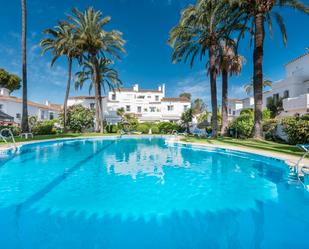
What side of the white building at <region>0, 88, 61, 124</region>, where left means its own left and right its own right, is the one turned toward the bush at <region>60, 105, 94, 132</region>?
front

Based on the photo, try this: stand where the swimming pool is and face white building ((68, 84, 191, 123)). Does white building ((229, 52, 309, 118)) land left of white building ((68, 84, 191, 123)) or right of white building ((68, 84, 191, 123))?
right

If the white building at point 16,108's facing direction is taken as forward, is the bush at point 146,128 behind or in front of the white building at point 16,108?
in front

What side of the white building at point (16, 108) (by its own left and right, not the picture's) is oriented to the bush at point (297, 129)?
front

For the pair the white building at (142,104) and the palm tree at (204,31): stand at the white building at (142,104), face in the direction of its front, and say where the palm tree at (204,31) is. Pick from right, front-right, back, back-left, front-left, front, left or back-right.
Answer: front

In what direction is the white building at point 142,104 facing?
toward the camera

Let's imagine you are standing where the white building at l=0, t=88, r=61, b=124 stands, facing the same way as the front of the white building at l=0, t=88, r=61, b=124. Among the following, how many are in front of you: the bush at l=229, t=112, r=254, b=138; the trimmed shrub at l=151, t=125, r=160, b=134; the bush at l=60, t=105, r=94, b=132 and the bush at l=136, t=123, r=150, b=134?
4

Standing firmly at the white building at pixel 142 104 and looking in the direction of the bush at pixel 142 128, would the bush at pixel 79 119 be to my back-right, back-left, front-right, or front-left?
front-right

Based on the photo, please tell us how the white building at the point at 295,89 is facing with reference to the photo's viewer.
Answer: facing the viewer and to the left of the viewer

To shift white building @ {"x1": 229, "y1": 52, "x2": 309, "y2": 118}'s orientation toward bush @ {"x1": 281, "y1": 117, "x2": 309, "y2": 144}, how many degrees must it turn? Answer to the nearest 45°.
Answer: approximately 45° to its left

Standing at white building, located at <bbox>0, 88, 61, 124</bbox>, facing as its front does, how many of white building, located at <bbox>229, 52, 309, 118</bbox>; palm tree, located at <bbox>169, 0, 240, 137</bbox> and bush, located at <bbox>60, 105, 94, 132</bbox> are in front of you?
3

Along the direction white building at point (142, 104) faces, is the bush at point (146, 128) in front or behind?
in front

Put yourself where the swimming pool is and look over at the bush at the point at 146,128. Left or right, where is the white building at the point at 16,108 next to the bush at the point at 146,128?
left

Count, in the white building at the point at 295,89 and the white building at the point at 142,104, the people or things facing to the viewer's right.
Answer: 0

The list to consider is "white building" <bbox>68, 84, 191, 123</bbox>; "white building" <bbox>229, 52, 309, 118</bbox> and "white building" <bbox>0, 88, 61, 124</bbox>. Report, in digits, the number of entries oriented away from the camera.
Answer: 0

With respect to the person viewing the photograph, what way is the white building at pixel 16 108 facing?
facing the viewer and to the right of the viewer
